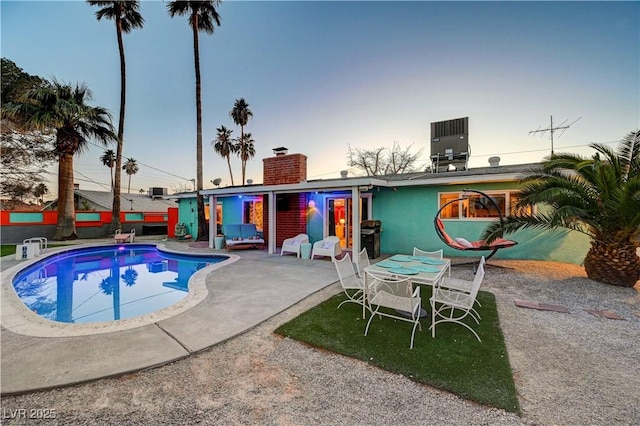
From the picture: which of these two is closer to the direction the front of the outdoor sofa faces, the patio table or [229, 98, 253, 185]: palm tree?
the patio table

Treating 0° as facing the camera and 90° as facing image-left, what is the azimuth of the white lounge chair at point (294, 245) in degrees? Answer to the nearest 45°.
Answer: approximately 45°

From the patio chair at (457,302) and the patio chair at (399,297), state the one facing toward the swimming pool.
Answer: the patio chair at (457,302)

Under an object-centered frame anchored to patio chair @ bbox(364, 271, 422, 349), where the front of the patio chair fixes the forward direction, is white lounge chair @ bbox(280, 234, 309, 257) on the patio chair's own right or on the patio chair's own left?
on the patio chair's own left

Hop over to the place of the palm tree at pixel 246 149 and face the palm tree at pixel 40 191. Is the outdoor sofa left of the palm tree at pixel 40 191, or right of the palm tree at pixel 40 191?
left

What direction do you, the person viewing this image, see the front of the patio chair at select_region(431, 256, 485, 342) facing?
facing to the left of the viewer

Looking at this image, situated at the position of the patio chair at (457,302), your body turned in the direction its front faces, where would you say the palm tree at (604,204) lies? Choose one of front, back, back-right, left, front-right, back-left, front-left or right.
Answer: back-right

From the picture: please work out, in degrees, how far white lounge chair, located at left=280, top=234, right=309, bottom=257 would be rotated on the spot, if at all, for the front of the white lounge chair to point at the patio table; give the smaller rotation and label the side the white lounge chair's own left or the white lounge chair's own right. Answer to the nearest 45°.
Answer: approximately 45° to the white lounge chair's own left

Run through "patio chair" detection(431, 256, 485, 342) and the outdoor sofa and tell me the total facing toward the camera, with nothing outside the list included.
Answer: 1

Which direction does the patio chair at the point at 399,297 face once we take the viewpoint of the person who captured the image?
facing away from the viewer and to the right of the viewer

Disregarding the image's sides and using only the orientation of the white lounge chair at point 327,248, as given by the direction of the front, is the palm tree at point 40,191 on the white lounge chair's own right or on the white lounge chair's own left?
on the white lounge chair's own right

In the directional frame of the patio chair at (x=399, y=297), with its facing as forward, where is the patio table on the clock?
The patio table is roughly at 11 o'clock from the patio chair.

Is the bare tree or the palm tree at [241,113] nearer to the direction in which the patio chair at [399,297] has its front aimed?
the bare tree

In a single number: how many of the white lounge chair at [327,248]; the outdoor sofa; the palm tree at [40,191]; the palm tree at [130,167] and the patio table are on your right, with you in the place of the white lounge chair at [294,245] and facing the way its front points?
3
